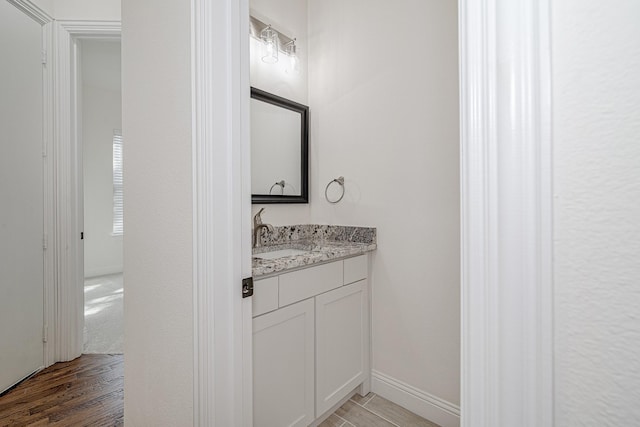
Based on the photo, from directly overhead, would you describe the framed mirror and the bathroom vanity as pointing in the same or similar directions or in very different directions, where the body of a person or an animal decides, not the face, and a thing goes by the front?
same or similar directions

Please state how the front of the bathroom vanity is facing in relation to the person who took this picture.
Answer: facing the viewer and to the right of the viewer

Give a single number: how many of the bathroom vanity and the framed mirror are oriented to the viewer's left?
0

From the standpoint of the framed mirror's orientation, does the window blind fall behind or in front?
behind

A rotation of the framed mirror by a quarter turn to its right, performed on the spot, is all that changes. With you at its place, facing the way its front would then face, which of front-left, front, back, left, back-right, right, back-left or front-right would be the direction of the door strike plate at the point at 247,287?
front-left

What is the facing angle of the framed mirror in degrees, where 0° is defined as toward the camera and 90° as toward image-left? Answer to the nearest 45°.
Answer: approximately 315°

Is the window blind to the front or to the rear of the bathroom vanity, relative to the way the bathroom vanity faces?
to the rear
